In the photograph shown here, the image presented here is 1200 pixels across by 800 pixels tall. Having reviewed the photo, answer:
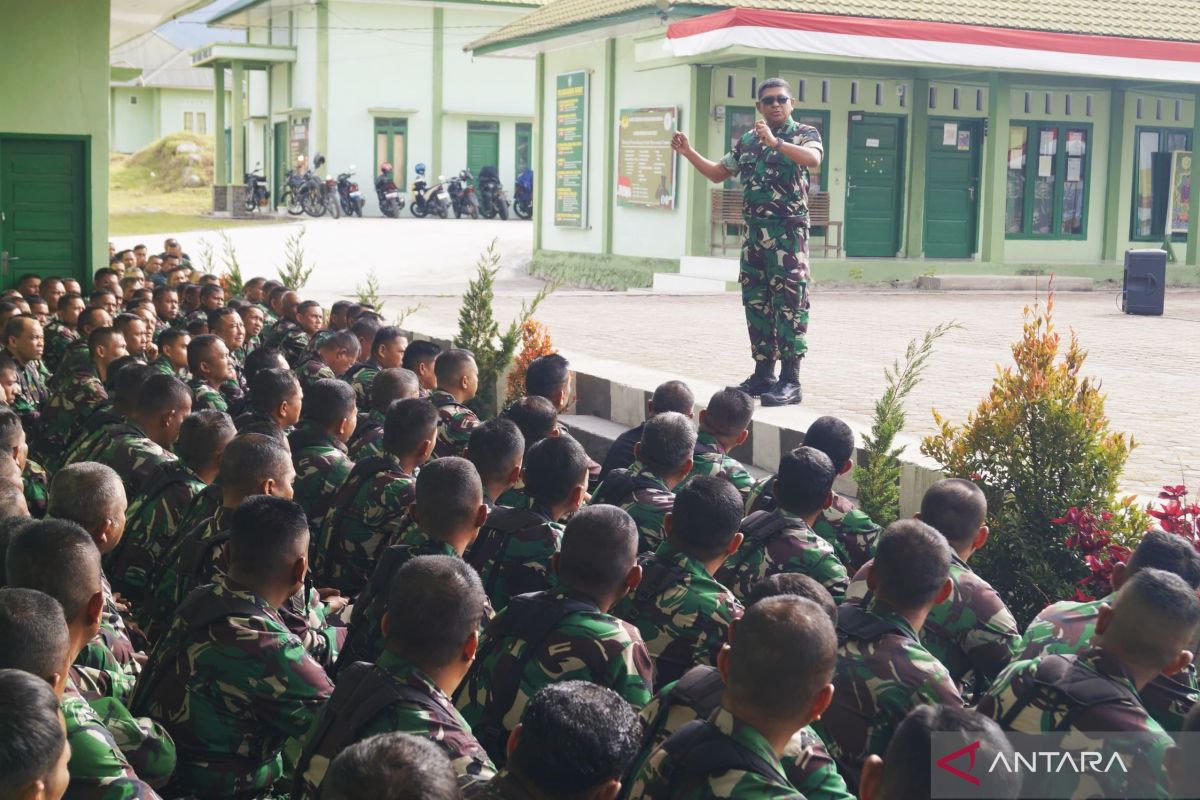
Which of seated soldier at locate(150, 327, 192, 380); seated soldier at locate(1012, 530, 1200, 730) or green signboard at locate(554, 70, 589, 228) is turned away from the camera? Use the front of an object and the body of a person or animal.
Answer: seated soldier at locate(1012, 530, 1200, 730)

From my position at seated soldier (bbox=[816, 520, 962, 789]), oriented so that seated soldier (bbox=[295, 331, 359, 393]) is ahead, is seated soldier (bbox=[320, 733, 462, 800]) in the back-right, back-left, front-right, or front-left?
back-left

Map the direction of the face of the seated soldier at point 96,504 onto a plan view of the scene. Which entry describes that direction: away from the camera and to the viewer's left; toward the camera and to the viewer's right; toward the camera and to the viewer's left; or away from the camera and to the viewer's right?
away from the camera and to the viewer's right

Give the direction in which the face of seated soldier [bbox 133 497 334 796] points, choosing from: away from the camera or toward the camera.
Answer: away from the camera

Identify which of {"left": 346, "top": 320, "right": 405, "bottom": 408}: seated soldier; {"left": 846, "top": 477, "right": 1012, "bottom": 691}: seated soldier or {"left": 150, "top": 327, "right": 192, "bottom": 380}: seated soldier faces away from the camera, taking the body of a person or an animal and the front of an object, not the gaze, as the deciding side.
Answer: {"left": 846, "top": 477, "right": 1012, "bottom": 691}: seated soldier

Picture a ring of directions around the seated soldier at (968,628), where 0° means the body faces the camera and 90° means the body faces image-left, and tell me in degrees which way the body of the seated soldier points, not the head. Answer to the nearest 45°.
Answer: approximately 180°

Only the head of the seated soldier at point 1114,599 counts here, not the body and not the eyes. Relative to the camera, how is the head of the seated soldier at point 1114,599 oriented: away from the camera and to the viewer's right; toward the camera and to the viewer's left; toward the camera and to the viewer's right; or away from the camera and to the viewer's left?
away from the camera and to the viewer's left

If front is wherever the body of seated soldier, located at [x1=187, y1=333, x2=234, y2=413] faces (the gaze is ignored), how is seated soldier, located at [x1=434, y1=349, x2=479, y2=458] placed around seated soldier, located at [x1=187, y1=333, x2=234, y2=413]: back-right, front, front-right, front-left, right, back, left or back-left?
front-right

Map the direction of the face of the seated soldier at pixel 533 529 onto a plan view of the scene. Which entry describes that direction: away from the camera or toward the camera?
away from the camera

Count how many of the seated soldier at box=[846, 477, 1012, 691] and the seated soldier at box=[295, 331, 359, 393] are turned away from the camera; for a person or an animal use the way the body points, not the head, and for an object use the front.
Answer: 1

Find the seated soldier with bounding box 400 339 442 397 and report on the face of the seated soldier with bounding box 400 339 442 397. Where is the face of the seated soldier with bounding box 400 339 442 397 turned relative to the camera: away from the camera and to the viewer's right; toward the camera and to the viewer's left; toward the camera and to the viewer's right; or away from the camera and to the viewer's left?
away from the camera and to the viewer's right

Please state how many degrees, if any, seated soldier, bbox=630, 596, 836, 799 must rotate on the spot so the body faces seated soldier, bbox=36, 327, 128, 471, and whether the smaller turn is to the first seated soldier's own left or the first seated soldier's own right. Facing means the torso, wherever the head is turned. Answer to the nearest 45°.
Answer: approximately 90° to the first seated soldier's own left

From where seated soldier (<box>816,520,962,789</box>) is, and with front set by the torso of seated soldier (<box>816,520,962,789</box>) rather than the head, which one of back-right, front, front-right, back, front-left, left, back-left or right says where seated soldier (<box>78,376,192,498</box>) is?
front-left

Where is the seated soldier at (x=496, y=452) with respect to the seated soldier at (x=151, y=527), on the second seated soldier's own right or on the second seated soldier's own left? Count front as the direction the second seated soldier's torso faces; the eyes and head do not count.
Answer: on the second seated soldier's own right

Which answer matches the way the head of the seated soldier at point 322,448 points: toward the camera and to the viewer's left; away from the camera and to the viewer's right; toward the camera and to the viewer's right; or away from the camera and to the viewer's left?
away from the camera and to the viewer's right

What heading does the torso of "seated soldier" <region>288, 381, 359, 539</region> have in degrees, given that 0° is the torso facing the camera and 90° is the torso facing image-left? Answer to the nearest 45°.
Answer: approximately 225°
